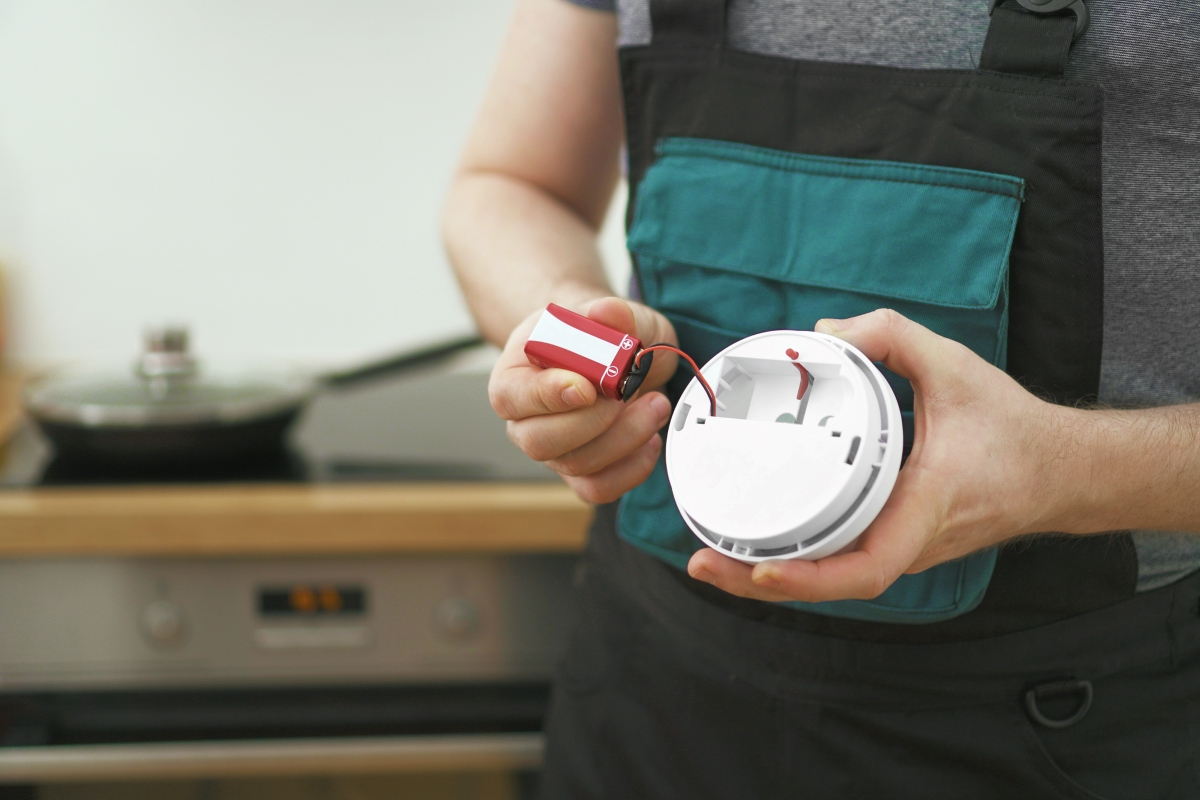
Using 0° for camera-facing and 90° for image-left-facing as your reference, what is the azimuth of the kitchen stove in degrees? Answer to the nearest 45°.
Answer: approximately 0°

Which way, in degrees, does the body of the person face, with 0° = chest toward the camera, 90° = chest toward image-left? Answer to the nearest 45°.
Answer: approximately 45°

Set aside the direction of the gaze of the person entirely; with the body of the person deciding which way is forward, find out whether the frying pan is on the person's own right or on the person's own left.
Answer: on the person's own right

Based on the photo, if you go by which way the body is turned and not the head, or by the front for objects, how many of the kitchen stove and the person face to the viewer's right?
0
